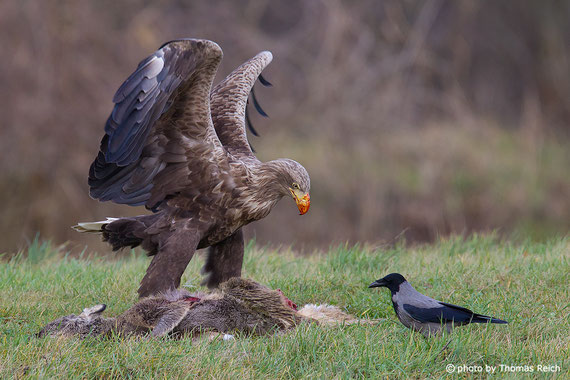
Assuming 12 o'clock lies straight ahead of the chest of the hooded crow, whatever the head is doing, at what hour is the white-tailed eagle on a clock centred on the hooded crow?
The white-tailed eagle is roughly at 1 o'clock from the hooded crow.

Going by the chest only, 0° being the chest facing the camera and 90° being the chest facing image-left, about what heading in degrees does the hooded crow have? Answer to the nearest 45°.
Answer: approximately 90°
